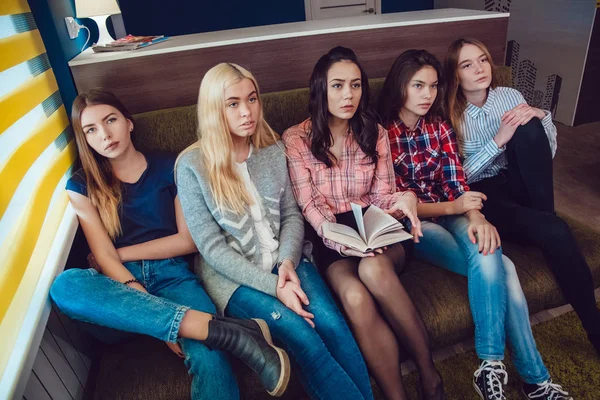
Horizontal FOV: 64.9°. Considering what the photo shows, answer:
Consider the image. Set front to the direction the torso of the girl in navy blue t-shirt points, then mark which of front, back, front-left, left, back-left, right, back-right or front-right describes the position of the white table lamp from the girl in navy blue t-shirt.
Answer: back

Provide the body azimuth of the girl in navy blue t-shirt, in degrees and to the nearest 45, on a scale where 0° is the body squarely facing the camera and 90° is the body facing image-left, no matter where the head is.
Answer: approximately 0°

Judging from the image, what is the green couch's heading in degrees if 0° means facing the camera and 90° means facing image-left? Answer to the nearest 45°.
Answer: approximately 315°

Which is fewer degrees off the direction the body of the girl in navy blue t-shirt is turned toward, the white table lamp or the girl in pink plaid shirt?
the girl in pink plaid shirt

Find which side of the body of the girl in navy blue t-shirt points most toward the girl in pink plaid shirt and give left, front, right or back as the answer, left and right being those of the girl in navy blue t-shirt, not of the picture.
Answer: left

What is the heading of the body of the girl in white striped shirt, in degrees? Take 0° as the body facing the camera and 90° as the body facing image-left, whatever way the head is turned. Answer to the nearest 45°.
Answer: approximately 315°

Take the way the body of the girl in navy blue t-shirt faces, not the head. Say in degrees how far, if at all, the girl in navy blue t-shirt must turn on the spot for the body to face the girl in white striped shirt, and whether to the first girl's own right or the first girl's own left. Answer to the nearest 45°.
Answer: approximately 90° to the first girl's own left
